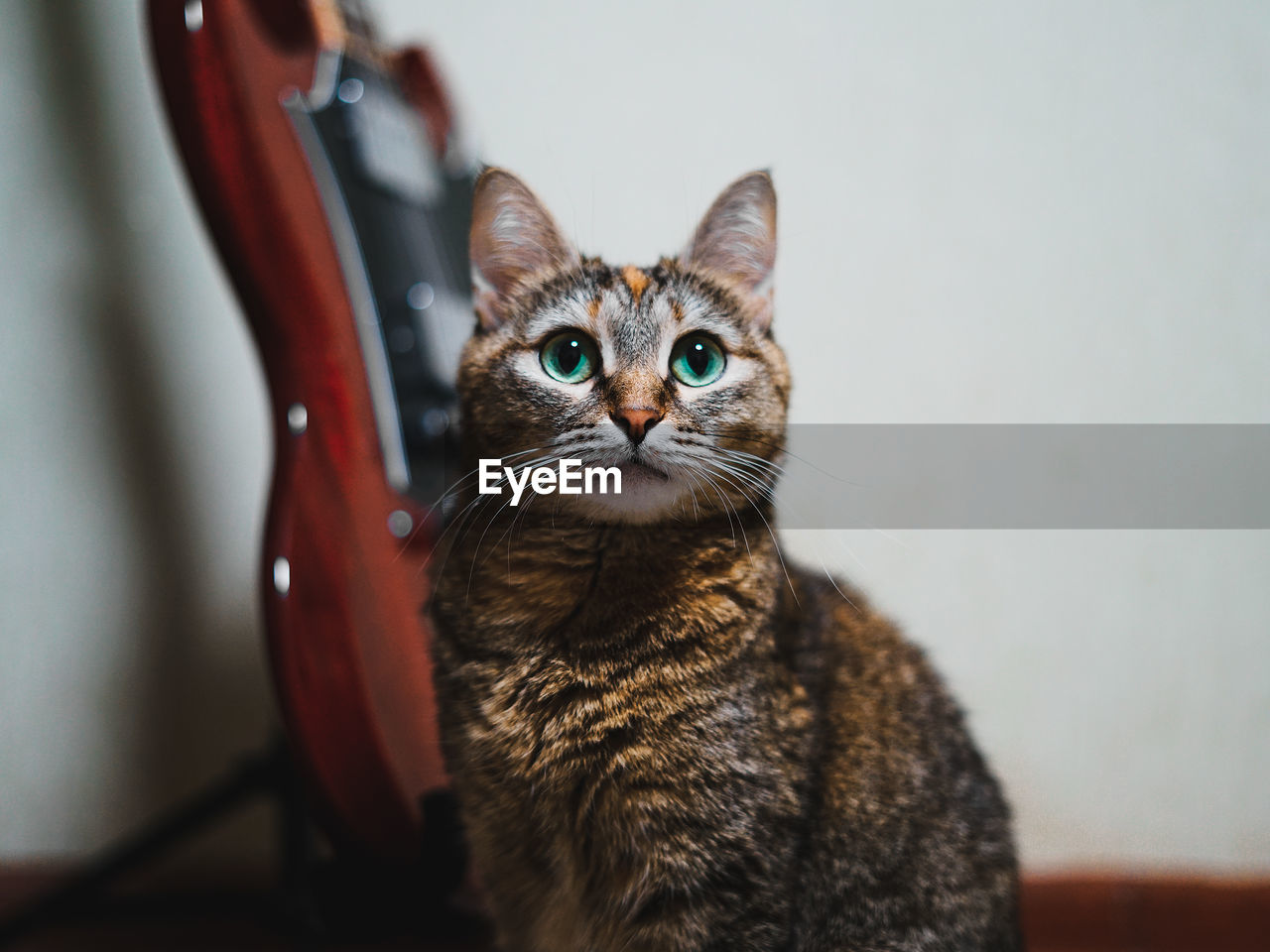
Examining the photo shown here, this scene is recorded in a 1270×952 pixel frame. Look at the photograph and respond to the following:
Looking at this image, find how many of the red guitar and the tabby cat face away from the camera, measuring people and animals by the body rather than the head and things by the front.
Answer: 0

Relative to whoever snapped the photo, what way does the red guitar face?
facing the viewer and to the right of the viewer

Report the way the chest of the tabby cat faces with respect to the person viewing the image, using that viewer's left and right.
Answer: facing the viewer and to the left of the viewer
